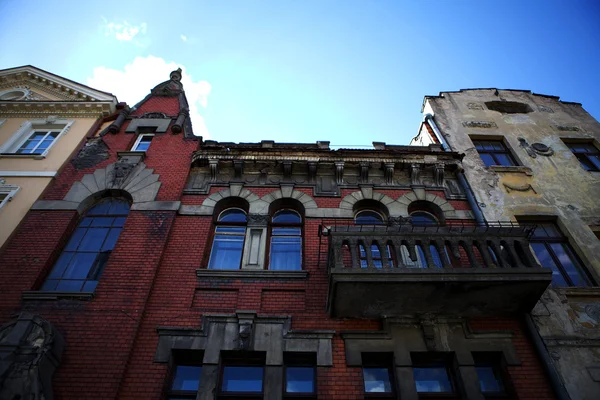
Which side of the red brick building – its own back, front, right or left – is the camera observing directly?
front

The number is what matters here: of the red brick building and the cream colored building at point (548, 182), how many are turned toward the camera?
2

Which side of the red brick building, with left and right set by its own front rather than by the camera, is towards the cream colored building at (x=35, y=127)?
right

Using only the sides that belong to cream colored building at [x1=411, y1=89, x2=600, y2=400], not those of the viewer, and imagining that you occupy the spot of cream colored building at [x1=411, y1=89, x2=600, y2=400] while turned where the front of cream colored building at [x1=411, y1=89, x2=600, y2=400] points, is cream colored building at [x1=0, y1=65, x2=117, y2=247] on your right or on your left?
on your right

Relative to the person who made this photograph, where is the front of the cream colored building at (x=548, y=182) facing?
facing the viewer

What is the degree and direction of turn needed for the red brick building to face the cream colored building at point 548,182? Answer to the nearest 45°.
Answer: approximately 90° to its left
